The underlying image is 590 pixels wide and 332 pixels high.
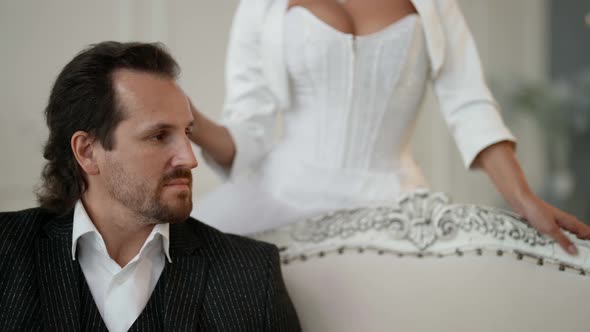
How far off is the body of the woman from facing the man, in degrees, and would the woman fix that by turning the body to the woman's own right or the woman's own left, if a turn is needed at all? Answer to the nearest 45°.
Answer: approximately 45° to the woman's own right

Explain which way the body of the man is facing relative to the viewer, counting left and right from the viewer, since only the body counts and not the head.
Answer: facing the viewer

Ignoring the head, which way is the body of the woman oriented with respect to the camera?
toward the camera
